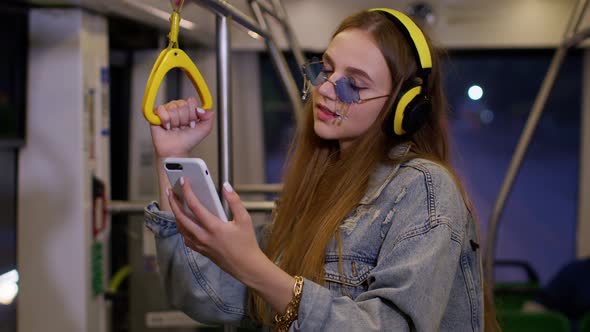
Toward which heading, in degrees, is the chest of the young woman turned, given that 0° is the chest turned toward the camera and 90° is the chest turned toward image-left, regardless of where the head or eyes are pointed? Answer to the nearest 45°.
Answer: approximately 45°

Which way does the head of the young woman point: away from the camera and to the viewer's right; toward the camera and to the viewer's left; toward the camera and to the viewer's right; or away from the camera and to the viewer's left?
toward the camera and to the viewer's left
